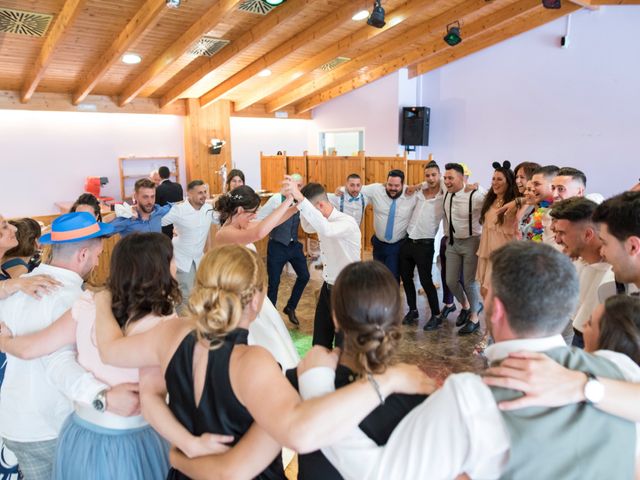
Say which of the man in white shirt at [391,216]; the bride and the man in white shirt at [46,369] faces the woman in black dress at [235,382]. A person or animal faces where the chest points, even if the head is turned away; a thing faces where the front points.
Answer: the man in white shirt at [391,216]

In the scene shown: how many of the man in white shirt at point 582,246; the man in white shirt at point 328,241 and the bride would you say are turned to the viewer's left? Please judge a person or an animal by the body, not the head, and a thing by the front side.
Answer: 2

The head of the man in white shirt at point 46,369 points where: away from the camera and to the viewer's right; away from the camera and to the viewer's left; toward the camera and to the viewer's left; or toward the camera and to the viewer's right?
away from the camera and to the viewer's right

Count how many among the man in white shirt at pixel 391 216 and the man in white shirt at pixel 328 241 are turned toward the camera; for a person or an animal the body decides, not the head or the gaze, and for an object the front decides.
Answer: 1

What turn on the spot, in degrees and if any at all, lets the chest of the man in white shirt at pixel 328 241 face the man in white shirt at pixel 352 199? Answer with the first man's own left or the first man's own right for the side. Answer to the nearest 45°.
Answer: approximately 90° to the first man's own right

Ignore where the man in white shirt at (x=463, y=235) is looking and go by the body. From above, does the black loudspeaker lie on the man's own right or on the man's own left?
on the man's own right

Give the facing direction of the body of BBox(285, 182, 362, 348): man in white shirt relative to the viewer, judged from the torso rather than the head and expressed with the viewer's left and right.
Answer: facing to the left of the viewer

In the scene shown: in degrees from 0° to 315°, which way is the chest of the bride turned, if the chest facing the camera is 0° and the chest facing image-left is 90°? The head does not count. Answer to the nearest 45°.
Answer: approximately 270°

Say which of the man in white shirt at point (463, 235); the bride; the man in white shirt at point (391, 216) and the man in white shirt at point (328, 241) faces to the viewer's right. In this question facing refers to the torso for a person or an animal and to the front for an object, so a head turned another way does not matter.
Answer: the bride
